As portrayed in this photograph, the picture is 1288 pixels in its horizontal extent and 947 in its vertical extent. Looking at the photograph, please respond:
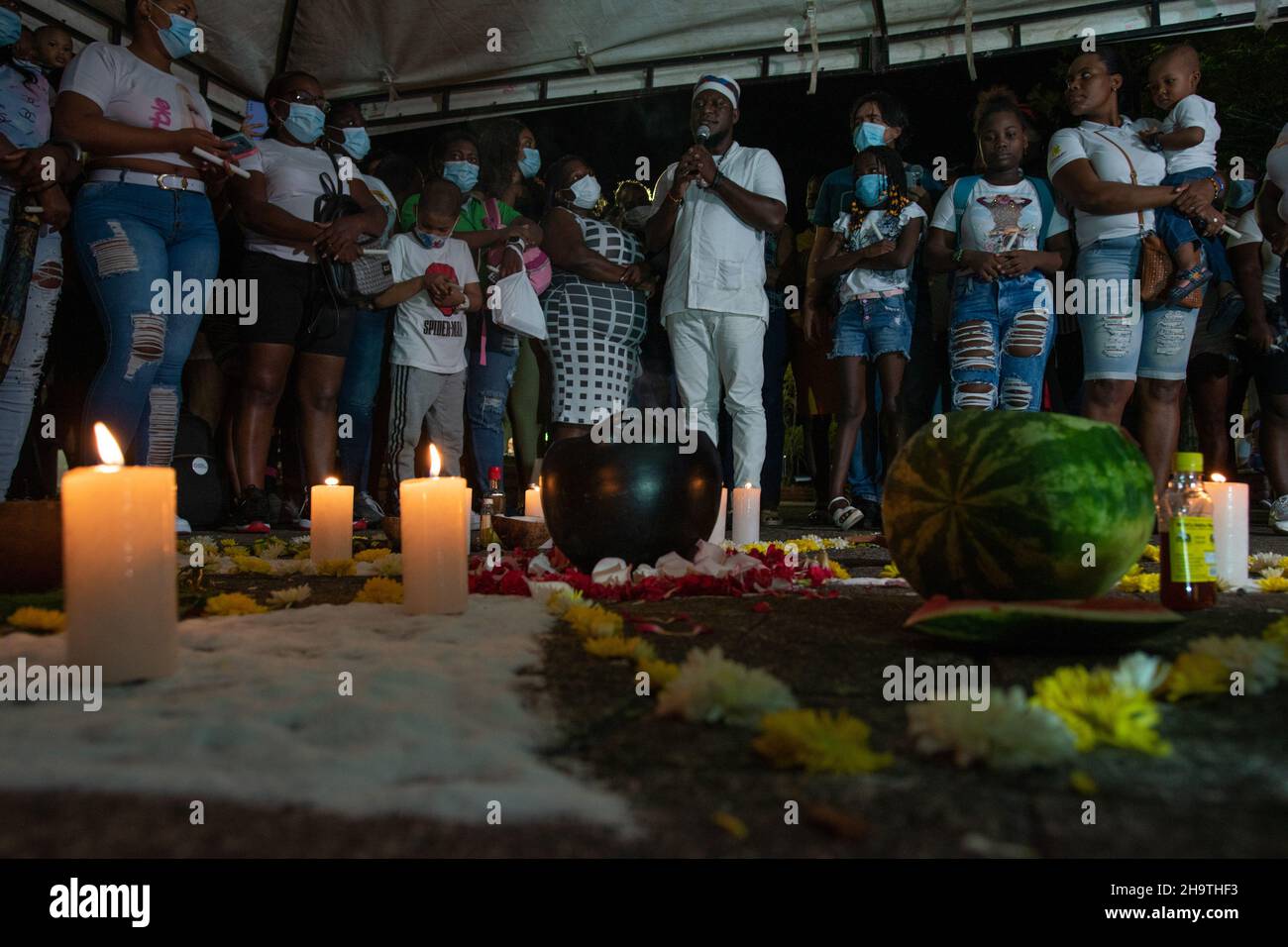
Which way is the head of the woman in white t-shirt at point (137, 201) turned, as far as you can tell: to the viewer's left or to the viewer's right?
to the viewer's right

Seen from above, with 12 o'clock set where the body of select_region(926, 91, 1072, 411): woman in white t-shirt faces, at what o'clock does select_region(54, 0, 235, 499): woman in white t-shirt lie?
select_region(54, 0, 235, 499): woman in white t-shirt is roughly at 2 o'clock from select_region(926, 91, 1072, 411): woman in white t-shirt.

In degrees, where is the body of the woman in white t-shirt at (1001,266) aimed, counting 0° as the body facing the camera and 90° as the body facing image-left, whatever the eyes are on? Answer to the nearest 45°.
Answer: approximately 0°

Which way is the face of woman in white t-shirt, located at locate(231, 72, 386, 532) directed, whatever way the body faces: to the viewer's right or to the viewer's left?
to the viewer's right

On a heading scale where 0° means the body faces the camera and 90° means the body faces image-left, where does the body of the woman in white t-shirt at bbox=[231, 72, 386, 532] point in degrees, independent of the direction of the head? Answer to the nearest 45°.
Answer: approximately 315°

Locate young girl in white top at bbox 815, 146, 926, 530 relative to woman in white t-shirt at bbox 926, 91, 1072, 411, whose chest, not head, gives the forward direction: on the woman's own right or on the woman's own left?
on the woman's own right

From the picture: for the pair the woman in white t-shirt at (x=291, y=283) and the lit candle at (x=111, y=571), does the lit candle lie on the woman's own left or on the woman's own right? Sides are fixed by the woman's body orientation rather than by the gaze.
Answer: on the woman's own right
